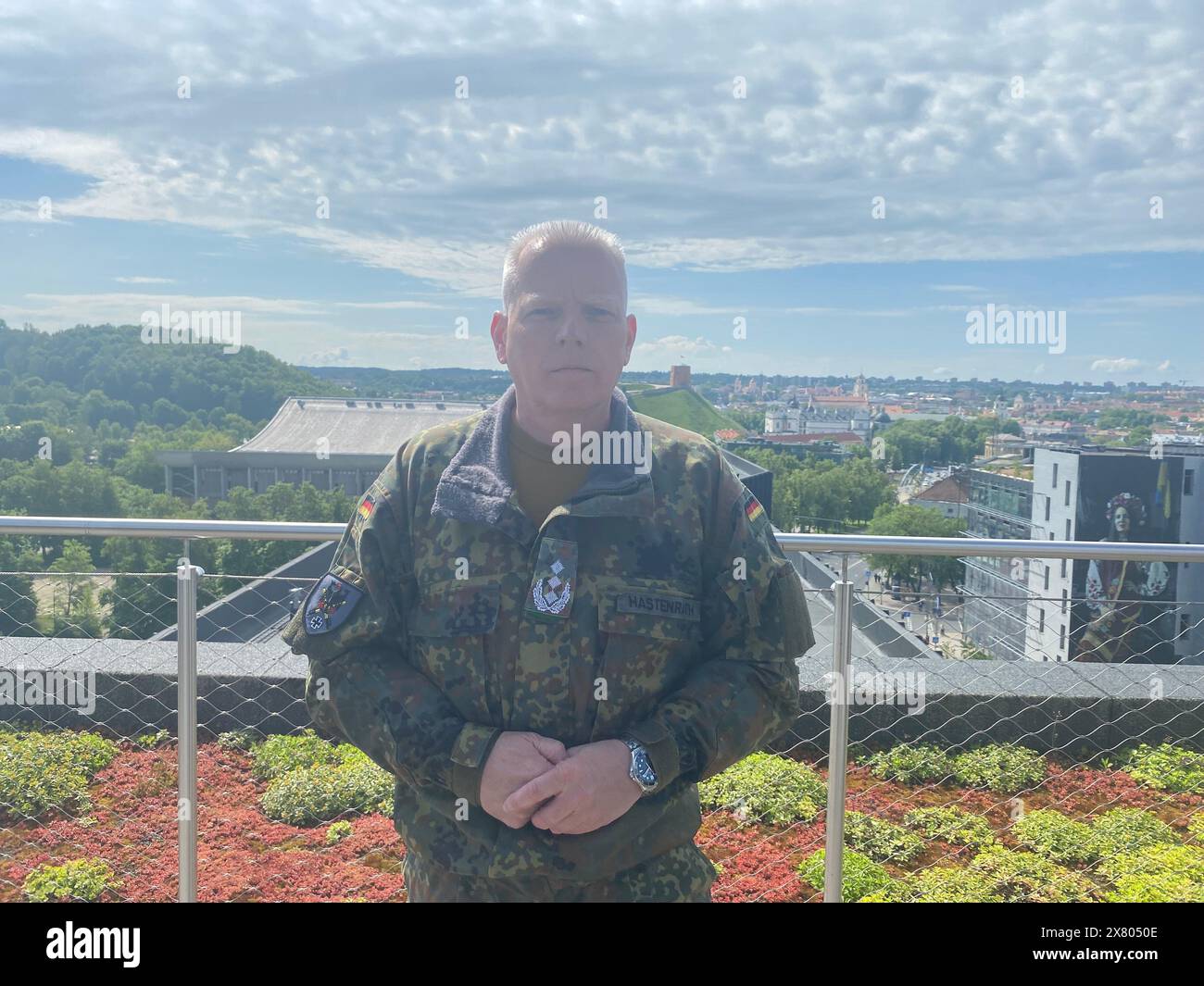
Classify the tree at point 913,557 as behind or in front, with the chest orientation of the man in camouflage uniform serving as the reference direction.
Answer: behind

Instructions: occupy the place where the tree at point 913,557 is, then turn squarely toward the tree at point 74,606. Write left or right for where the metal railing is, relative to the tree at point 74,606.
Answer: left

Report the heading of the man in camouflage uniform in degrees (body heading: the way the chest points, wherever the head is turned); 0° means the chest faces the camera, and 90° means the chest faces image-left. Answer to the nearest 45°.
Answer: approximately 0°

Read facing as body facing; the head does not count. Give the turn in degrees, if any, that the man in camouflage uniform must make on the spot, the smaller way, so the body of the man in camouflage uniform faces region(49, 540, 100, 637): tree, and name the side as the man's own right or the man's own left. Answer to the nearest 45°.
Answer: approximately 135° to the man's own right
